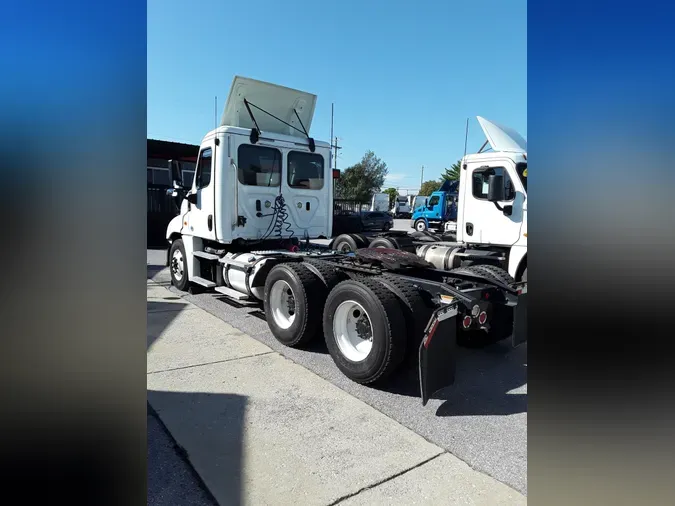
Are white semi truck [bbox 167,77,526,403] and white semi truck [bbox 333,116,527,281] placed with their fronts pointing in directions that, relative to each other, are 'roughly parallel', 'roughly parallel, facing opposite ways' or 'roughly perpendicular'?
roughly parallel, facing opposite ways

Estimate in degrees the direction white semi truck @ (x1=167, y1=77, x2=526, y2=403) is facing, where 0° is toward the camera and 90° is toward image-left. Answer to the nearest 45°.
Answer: approximately 135°

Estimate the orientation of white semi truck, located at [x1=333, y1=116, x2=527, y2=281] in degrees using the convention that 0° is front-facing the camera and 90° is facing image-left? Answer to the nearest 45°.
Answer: approximately 315°

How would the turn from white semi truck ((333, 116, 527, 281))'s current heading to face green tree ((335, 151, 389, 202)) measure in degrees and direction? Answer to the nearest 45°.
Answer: approximately 135° to its left

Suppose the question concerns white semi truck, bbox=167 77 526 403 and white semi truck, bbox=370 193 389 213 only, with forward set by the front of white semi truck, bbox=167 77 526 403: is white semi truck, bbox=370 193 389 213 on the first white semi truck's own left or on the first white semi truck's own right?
on the first white semi truck's own right

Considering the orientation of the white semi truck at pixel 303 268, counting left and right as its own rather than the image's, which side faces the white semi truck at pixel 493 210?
right

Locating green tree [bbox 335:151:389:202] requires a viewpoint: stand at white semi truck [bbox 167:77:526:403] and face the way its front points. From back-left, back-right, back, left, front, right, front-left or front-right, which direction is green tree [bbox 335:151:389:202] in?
front-right

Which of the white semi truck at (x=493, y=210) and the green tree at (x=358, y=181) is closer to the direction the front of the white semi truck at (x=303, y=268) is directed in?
the green tree

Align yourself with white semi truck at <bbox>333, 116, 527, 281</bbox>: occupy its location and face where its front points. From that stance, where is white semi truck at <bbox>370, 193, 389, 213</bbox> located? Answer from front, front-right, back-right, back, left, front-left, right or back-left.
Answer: back-left
